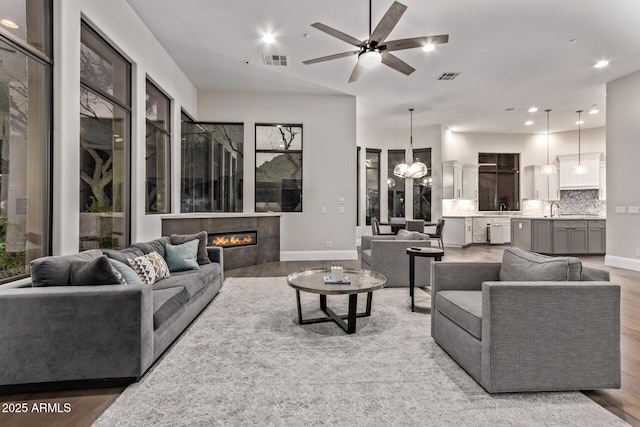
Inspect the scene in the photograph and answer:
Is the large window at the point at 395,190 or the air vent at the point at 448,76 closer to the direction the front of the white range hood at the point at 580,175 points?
the air vent

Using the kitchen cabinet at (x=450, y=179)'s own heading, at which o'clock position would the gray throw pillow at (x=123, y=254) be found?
The gray throw pillow is roughly at 2 o'clock from the kitchen cabinet.

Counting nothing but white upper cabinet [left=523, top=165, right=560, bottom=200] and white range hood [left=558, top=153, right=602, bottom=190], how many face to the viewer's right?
0

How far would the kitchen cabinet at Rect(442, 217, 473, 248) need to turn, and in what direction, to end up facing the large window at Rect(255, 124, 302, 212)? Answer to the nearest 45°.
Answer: approximately 90° to its right

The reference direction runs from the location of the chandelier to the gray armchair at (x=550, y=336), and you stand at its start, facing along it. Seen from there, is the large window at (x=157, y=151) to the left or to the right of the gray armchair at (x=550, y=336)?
right

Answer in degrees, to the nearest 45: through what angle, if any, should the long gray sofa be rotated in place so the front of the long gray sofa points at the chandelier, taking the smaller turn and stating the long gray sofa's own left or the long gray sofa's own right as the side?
approximately 45° to the long gray sofa's own left

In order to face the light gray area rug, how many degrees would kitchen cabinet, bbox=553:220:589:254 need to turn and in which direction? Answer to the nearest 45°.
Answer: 0° — it already faces it

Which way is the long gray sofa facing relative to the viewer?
to the viewer's right

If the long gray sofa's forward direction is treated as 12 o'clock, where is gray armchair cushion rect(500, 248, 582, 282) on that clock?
The gray armchair cushion is roughly at 1 o'clock from the long gray sofa.

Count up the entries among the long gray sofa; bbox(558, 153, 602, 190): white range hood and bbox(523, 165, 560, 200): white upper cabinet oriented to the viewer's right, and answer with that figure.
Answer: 1

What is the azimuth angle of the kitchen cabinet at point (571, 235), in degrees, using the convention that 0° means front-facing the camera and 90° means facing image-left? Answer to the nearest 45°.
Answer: approximately 0°

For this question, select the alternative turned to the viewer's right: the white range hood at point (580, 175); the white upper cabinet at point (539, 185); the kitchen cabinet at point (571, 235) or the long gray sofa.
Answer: the long gray sofa

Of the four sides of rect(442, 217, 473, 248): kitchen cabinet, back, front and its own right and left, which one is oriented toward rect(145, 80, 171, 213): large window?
right

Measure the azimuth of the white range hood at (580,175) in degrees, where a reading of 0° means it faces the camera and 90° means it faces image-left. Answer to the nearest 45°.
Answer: approximately 0°
